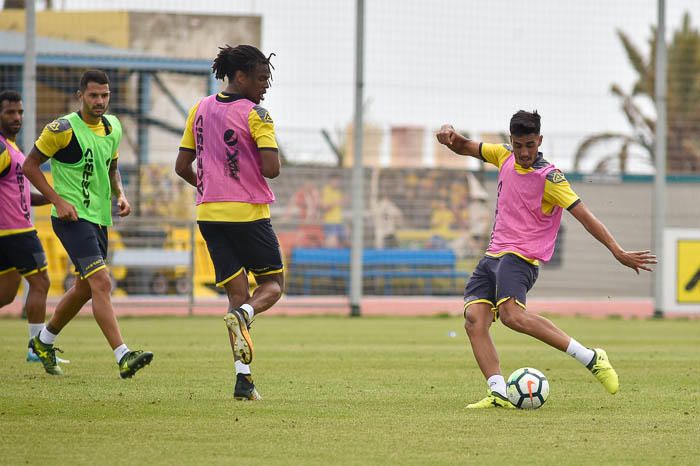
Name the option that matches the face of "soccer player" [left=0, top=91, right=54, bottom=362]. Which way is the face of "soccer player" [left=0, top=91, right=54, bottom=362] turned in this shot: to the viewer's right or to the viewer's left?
to the viewer's right

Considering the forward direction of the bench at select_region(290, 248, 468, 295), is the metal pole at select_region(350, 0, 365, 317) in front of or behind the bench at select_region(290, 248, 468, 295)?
in front

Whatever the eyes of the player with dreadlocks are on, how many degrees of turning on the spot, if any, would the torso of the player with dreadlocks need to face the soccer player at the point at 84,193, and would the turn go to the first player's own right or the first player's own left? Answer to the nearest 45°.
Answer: approximately 90° to the first player's own left

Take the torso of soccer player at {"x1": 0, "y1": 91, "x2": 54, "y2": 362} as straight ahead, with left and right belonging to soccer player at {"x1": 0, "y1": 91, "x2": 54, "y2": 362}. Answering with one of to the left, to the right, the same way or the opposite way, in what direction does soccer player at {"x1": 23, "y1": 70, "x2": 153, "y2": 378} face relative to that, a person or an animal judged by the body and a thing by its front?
the same way

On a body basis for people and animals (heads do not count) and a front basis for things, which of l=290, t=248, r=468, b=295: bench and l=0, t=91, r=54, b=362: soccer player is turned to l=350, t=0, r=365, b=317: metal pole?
the bench

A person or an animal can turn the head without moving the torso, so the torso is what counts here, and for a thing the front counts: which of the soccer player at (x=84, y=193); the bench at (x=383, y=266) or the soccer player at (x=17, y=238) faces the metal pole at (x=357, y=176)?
the bench

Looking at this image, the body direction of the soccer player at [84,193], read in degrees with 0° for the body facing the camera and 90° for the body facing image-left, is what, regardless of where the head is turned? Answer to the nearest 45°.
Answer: approximately 315°

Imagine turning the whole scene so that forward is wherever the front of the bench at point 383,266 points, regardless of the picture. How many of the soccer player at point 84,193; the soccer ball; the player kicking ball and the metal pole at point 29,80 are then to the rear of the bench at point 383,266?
0

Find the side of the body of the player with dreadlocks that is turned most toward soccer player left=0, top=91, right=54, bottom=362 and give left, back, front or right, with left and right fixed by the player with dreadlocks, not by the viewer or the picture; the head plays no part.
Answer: left

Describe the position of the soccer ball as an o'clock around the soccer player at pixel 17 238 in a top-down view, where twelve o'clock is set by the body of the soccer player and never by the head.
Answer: The soccer ball is roughly at 12 o'clock from the soccer player.

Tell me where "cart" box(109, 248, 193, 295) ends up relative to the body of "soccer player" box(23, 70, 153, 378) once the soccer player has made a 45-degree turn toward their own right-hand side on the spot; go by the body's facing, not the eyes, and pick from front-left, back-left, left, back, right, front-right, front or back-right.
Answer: back

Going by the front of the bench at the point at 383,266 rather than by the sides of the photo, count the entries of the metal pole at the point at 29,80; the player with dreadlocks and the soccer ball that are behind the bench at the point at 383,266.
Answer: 0

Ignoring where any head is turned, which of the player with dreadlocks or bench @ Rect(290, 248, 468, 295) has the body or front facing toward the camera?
the bench

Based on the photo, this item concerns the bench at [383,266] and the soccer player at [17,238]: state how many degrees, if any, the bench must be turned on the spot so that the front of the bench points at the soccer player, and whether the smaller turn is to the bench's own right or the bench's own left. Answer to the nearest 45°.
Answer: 0° — it already faces them

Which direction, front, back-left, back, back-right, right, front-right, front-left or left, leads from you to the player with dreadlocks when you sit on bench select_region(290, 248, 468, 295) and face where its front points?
front

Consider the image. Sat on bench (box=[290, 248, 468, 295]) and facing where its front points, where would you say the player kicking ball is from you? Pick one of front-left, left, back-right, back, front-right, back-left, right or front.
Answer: front

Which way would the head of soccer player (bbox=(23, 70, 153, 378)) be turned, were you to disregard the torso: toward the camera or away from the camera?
toward the camera

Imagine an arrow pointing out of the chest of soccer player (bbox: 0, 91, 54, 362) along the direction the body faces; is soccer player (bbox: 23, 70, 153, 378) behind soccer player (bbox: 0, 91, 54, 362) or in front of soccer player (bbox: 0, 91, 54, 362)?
in front

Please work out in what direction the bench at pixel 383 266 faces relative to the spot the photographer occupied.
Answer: facing the viewer
